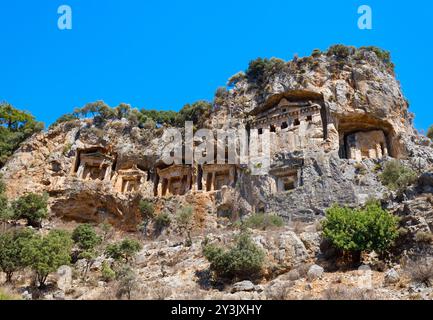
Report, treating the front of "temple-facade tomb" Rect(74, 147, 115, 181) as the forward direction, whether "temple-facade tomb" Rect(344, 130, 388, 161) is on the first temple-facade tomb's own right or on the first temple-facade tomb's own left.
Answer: on the first temple-facade tomb's own left

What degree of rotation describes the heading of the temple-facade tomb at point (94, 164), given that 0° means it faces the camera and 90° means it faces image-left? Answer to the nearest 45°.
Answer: approximately 0°

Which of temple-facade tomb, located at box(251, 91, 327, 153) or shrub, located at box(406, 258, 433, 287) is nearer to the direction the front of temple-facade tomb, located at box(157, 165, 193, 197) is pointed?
the shrub

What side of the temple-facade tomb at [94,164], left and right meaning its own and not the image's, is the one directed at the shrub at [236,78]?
left

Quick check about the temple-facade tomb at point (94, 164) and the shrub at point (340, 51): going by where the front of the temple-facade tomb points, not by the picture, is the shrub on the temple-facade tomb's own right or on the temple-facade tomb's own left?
on the temple-facade tomb's own left

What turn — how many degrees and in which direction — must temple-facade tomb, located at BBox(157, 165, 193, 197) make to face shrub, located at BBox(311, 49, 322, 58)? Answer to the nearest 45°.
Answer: approximately 90° to its left

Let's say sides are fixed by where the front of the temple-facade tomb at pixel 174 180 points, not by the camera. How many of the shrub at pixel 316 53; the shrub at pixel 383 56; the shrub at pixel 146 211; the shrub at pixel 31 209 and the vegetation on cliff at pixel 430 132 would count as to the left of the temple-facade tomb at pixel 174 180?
3

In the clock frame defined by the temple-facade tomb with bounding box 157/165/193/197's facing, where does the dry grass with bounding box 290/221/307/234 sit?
The dry grass is roughly at 11 o'clock from the temple-facade tomb.

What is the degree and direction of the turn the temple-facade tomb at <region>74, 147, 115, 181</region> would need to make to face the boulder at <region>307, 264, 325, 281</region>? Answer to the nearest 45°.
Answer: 0° — it already faces it

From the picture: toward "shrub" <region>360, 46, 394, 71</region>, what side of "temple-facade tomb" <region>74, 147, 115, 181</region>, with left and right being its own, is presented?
left

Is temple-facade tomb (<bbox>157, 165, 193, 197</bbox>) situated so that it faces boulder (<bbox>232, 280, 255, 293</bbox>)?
yes

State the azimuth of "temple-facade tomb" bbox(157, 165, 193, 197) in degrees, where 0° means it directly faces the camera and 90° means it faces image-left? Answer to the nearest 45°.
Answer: approximately 0°

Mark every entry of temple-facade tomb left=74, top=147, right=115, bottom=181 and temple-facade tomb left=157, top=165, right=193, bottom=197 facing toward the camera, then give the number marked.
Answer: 2
